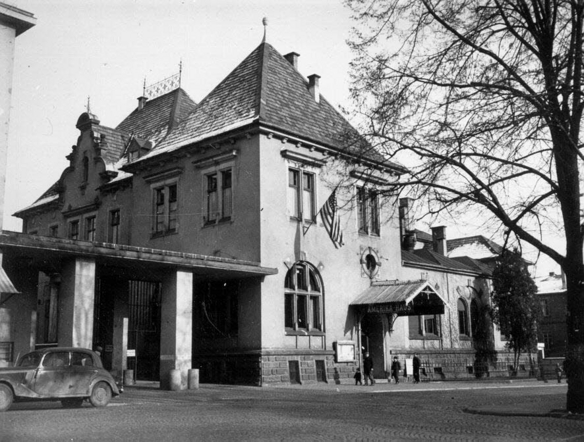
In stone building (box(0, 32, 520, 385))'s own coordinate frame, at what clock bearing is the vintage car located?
The vintage car is roughly at 2 o'clock from the stone building.

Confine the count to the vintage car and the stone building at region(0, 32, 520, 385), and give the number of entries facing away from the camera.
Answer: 0

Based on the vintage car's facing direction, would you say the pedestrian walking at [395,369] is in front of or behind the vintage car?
behind

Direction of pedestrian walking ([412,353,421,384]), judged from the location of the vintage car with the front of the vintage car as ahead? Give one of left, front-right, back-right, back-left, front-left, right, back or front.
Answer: back

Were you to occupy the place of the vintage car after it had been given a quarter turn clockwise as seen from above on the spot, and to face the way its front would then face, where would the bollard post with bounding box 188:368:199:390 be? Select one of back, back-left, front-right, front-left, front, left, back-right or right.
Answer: right

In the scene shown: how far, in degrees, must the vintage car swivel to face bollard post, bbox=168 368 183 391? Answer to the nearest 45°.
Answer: approximately 180°

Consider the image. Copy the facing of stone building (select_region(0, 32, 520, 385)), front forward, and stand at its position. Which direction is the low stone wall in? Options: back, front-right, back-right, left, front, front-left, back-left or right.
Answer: left

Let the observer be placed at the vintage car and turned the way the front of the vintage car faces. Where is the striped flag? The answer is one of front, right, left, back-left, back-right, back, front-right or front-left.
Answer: back

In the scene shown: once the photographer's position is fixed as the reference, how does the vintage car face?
facing the viewer and to the left of the viewer

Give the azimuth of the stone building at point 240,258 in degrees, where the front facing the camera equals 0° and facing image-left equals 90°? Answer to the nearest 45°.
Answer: approximately 315°
